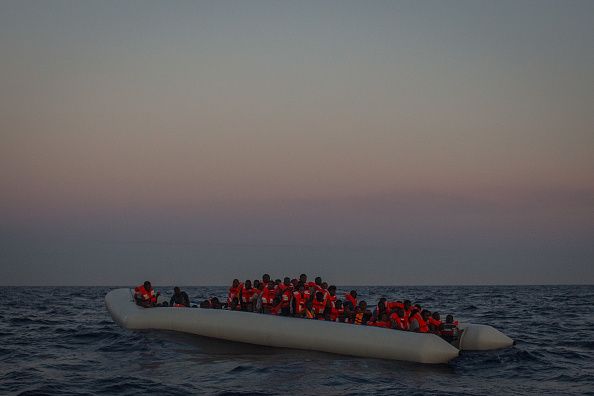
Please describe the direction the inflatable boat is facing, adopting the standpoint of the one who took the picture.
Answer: facing away from the viewer and to the left of the viewer
